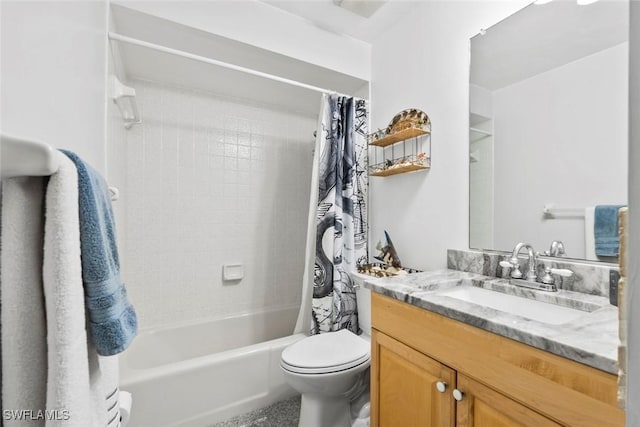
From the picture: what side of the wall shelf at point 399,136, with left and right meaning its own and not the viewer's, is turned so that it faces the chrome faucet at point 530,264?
left

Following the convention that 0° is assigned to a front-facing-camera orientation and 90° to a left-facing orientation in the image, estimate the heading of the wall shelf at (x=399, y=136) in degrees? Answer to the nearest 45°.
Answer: approximately 45°

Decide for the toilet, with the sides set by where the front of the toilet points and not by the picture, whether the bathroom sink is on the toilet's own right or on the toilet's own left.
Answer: on the toilet's own left

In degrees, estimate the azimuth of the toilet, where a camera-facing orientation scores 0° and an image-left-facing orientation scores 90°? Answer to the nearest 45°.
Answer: approximately 45°

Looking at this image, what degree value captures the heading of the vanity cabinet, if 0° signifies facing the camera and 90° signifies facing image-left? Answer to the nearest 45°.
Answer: approximately 45°
